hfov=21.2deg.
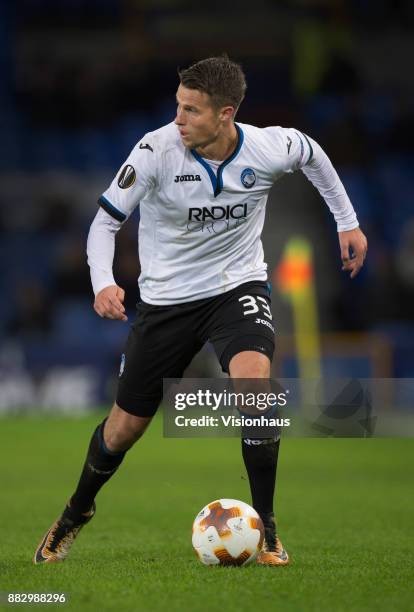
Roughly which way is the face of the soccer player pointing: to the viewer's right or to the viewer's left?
to the viewer's left

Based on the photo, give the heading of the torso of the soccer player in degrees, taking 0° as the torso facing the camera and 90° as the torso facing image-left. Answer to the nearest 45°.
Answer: approximately 0°
